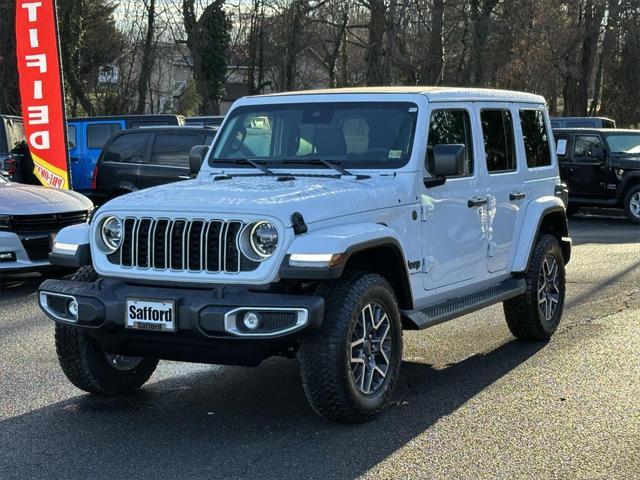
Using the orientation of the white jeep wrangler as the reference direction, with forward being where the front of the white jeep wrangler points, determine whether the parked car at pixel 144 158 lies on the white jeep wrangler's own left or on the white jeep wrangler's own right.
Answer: on the white jeep wrangler's own right

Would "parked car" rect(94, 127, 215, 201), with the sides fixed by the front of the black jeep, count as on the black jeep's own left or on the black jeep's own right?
on the black jeep's own right

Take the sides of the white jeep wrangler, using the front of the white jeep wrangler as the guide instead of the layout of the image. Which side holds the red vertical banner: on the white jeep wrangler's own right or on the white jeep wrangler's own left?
on the white jeep wrangler's own right

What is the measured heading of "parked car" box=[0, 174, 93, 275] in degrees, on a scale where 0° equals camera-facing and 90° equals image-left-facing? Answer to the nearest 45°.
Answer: approximately 315°

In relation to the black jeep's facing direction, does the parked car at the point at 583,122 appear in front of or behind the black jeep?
behind

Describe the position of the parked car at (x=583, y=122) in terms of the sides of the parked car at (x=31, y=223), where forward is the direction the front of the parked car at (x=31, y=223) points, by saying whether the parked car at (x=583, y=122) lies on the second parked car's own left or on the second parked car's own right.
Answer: on the second parked car's own left

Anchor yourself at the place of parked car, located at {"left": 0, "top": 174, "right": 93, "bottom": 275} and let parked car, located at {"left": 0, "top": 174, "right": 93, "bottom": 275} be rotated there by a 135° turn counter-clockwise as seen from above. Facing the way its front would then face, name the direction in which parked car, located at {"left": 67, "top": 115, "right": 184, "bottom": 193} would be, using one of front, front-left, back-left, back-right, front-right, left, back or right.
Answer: front

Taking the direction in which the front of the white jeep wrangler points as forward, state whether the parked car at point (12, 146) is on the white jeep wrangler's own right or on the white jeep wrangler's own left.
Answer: on the white jeep wrangler's own right

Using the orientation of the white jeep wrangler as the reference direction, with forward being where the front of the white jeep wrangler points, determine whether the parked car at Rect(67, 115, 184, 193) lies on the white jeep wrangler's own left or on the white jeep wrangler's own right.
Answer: on the white jeep wrangler's own right

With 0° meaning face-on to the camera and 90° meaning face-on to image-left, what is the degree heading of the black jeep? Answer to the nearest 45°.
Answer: approximately 315°
